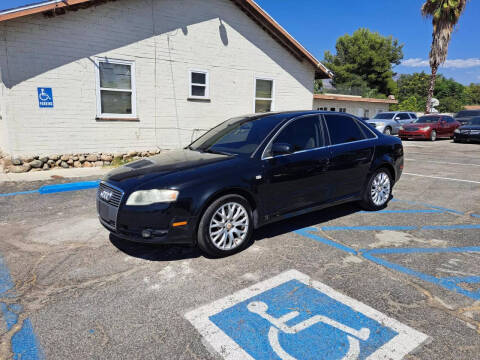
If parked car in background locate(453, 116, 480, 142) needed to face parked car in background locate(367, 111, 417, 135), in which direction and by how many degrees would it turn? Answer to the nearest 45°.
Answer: approximately 45° to its right

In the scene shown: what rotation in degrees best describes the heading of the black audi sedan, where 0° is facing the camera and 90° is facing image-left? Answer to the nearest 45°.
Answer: approximately 45°

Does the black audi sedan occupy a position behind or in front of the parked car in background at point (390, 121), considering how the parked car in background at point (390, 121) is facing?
in front

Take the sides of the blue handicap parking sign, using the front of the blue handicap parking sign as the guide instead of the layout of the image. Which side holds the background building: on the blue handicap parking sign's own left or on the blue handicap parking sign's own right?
on the blue handicap parking sign's own left

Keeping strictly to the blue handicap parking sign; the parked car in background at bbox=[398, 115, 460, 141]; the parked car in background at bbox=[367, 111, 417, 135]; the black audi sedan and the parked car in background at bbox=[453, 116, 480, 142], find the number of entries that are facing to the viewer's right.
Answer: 0

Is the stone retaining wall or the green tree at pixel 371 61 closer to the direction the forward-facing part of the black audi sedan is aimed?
the stone retaining wall

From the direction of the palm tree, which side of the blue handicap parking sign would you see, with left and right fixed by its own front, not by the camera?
left

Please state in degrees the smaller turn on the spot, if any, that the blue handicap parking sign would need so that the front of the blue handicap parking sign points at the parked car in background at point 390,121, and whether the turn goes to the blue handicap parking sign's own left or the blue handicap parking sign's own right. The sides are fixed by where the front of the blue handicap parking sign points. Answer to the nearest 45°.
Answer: approximately 90° to the blue handicap parking sign's own left

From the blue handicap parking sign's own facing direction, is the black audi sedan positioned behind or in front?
in front

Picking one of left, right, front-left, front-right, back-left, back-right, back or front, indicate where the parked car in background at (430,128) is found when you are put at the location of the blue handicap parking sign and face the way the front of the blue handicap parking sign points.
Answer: left

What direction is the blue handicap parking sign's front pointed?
toward the camera

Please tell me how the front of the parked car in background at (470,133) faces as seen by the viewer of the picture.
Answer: facing the viewer and to the left of the viewer

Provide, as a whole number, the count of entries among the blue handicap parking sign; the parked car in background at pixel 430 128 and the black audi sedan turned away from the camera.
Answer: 0

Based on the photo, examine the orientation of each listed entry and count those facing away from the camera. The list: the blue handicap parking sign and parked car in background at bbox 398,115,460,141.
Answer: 0
